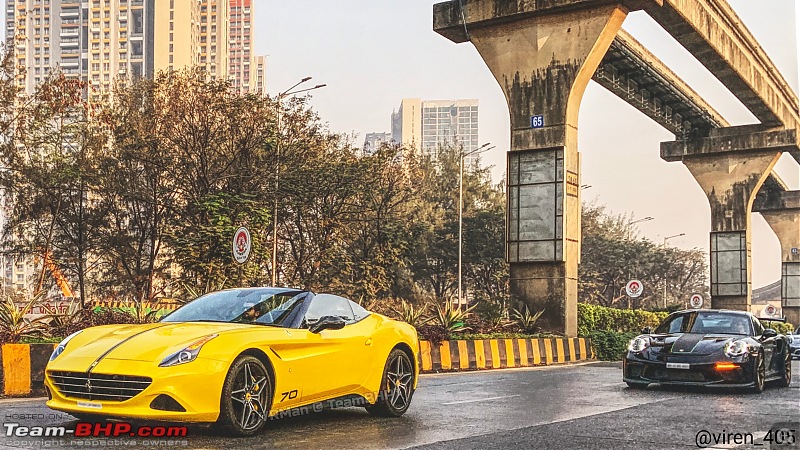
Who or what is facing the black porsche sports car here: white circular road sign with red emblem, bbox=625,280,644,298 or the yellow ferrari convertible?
the white circular road sign with red emblem

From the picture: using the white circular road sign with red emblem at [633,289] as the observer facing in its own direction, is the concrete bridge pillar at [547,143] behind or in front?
in front

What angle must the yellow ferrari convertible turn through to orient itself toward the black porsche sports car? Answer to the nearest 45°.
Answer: approximately 180°

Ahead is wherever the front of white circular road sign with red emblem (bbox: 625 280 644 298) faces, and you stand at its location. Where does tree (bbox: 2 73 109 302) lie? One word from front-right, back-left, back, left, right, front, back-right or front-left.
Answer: right

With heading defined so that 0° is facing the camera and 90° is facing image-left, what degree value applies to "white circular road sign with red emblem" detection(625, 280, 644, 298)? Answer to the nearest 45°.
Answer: approximately 0°

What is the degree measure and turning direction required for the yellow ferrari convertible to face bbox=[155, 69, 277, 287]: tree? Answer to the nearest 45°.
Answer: approximately 135° to its right

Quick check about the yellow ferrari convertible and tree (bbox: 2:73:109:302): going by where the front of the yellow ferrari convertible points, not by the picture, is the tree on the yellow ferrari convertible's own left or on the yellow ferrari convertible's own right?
on the yellow ferrari convertible's own right

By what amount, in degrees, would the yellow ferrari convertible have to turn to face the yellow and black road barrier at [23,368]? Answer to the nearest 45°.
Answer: approximately 90° to its right

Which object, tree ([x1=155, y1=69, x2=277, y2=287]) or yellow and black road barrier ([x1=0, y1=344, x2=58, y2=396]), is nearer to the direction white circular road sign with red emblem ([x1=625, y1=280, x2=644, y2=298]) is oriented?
the yellow and black road barrier

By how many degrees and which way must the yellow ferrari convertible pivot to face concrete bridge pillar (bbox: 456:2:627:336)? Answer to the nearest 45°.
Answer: approximately 180°

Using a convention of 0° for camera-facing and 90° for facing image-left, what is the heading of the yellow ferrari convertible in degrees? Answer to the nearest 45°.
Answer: approximately 45°

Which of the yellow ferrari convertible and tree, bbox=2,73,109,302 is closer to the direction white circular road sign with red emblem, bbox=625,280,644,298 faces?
the yellow ferrari convertible

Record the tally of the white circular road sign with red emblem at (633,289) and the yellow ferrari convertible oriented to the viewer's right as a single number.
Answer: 0
